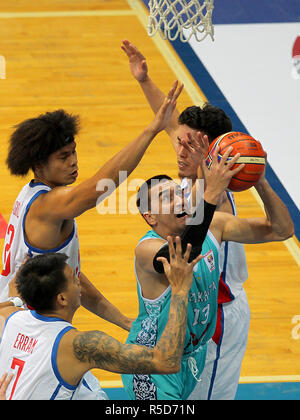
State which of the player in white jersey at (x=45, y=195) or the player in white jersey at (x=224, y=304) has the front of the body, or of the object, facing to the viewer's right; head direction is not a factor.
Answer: the player in white jersey at (x=45, y=195)

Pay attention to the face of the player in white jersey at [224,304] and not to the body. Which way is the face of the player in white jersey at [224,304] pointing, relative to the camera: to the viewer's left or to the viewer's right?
to the viewer's left

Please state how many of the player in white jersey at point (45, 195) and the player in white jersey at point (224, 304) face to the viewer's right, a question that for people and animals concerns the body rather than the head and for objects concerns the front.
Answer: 1

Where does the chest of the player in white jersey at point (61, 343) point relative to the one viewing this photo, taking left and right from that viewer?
facing away from the viewer and to the right of the viewer

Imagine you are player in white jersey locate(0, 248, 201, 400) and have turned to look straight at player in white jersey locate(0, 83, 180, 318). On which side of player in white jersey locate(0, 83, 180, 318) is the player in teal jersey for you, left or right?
right

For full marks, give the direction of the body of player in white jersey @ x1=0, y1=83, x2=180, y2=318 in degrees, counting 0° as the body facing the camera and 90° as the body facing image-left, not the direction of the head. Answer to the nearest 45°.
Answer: approximately 270°

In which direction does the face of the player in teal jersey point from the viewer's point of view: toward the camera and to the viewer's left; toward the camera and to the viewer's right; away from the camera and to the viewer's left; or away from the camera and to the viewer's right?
toward the camera and to the viewer's right

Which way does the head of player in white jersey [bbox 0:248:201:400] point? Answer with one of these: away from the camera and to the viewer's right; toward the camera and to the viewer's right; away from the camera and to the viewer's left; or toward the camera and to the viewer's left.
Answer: away from the camera and to the viewer's right

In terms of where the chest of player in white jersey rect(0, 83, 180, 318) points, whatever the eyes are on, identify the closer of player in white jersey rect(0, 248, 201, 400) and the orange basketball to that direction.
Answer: the orange basketball

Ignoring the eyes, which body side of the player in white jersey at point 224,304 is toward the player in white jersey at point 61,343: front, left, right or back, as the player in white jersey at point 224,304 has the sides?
front

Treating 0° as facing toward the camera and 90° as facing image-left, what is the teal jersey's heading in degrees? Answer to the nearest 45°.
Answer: approximately 315°

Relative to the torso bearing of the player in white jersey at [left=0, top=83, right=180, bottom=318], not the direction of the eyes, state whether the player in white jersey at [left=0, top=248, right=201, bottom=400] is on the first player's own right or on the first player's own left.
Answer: on the first player's own right
